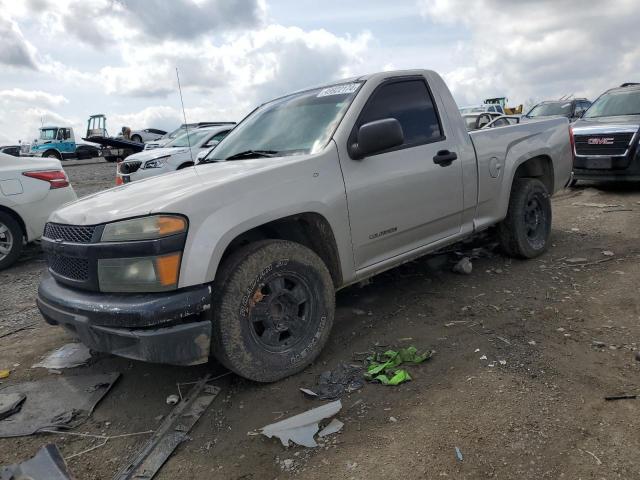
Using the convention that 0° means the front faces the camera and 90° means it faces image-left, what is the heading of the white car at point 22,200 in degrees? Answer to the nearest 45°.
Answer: approximately 90°

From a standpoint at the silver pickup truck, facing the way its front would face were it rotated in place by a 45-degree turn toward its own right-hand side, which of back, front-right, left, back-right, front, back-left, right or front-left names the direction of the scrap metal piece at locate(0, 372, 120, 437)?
front

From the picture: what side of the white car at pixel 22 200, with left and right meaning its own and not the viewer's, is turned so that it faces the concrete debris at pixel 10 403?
left

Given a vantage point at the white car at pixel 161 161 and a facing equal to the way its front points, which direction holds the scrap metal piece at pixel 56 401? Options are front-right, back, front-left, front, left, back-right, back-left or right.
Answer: front-left

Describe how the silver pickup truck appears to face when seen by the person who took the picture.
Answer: facing the viewer and to the left of the viewer

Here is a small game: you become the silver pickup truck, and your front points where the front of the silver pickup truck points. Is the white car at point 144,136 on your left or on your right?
on your right

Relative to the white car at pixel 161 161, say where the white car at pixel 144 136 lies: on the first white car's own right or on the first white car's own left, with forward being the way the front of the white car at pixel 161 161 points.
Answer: on the first white car's own right

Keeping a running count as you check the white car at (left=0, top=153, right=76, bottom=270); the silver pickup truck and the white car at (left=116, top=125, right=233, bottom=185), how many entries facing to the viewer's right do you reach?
0

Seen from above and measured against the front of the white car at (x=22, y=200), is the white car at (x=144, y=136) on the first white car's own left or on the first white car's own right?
on the first white car's own right

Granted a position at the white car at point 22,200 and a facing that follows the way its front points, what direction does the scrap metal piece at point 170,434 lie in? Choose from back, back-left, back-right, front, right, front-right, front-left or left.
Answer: left

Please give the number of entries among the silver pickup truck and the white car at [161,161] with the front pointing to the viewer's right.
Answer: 0

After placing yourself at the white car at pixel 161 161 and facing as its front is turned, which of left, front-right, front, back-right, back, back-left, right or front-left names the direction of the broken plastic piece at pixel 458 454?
front-left

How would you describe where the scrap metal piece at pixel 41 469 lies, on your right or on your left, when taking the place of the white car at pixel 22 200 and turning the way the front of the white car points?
on your left

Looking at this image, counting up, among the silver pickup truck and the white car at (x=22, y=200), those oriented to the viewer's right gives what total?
0

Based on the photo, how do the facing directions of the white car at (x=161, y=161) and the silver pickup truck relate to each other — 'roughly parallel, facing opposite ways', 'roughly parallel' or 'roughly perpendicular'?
roughly parallel
